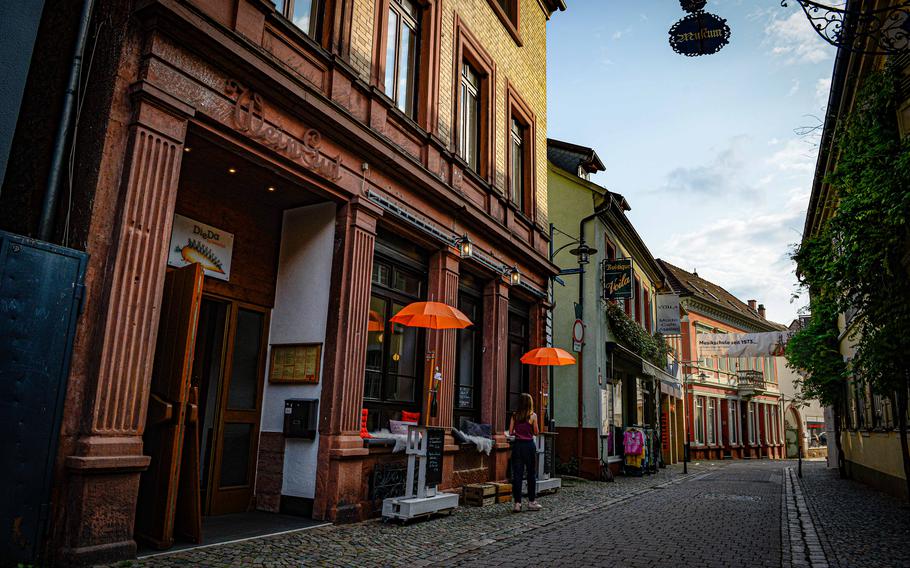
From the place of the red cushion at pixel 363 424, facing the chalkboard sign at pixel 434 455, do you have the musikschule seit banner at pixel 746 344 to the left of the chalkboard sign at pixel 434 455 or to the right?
left

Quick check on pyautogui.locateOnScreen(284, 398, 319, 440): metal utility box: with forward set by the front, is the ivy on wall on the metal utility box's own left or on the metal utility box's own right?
on the metal utility box's own left

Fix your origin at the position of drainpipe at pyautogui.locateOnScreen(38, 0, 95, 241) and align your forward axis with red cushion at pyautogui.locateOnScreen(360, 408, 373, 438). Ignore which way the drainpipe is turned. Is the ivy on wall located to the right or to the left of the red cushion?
right

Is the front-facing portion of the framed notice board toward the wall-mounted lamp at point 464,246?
no

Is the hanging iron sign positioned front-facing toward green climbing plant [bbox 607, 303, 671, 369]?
no

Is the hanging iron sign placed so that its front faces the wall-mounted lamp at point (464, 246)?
no

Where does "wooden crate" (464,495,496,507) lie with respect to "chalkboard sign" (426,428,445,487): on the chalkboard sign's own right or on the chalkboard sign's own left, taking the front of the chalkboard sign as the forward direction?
on the chalkboard sign's own left

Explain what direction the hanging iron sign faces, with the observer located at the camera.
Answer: facing the viewer

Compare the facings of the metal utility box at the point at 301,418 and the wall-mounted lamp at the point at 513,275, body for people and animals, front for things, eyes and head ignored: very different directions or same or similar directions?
same or similar directions

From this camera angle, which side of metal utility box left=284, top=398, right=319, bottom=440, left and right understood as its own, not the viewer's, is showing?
front
